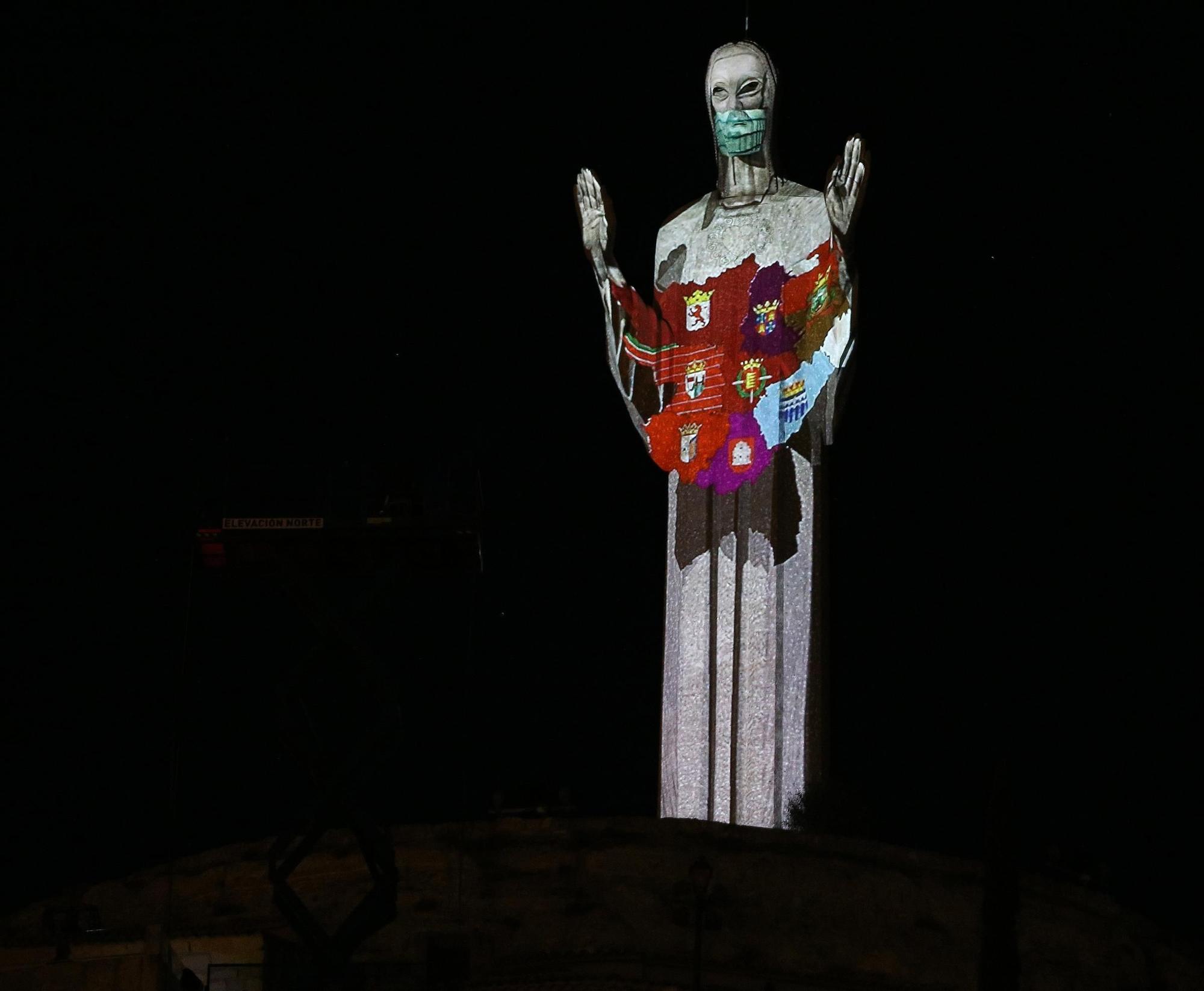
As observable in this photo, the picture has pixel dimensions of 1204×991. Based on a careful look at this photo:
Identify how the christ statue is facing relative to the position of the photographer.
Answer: facing the viewer
